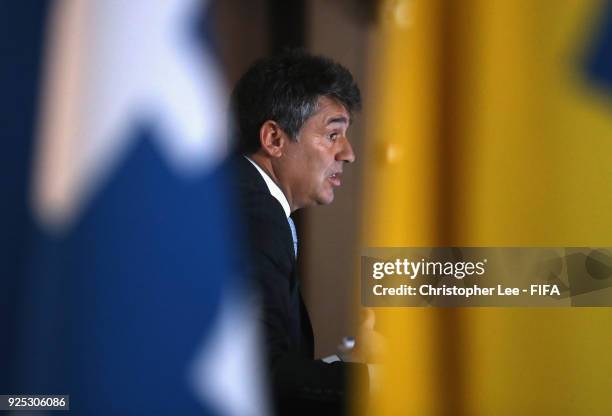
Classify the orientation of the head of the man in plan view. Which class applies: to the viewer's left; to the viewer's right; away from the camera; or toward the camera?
to the viewer's right

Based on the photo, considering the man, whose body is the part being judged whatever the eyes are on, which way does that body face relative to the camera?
to the viewer's right
